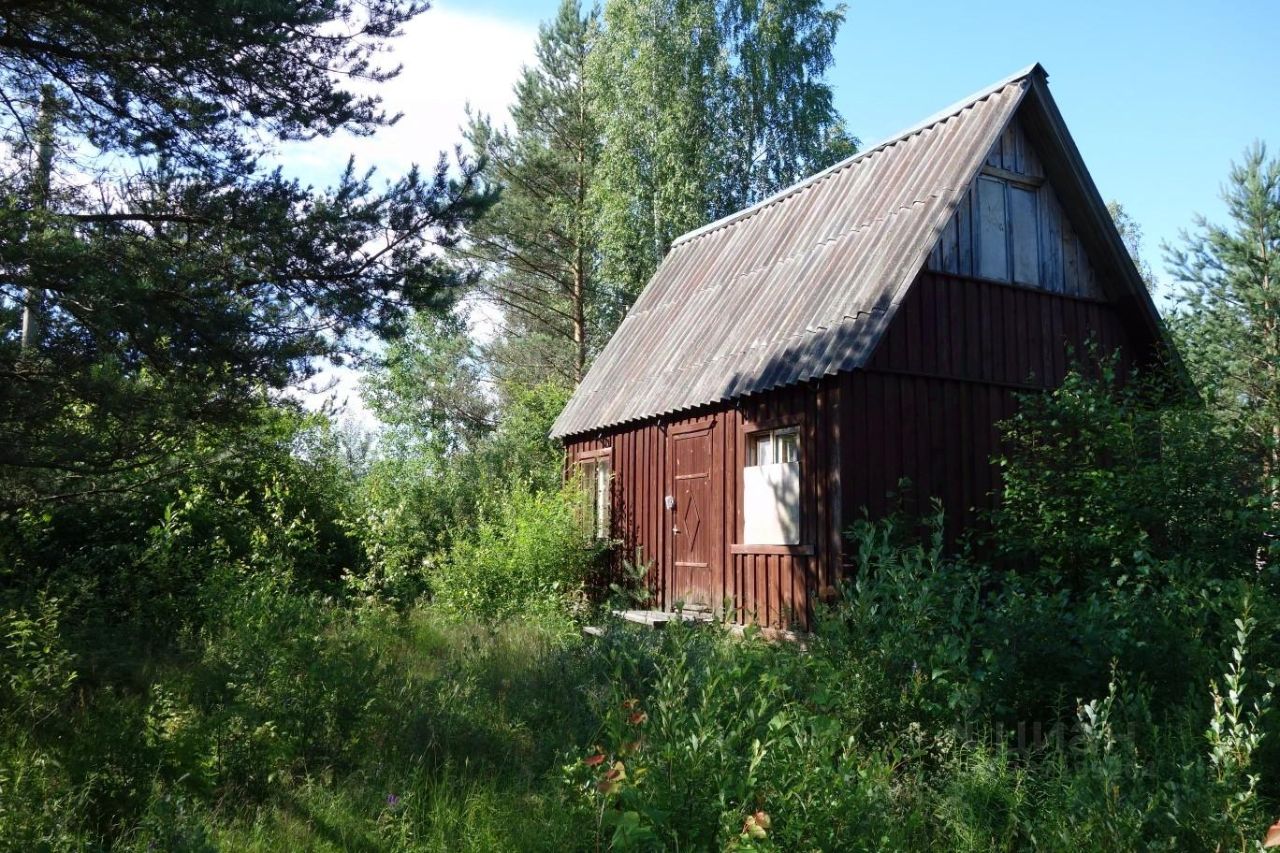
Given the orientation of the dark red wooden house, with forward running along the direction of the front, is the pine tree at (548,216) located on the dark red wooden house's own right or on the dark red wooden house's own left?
on the dark red wooden house's own right

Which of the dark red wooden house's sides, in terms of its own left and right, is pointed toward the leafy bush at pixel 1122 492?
left

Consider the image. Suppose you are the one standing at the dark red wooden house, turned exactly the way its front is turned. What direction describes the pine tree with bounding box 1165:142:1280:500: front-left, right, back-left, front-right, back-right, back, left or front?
back

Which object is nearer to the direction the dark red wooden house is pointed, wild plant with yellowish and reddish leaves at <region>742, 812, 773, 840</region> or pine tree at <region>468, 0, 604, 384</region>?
the wild plant with yellowish and reddish leaves

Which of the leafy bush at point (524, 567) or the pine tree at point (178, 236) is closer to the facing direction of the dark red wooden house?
the pine tree

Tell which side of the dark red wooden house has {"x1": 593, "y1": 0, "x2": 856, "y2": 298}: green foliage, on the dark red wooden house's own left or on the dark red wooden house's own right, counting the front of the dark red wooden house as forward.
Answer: on the dark red wooden house's own right

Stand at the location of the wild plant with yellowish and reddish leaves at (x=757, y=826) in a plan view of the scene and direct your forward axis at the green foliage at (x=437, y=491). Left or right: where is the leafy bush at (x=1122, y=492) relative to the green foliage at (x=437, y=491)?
right

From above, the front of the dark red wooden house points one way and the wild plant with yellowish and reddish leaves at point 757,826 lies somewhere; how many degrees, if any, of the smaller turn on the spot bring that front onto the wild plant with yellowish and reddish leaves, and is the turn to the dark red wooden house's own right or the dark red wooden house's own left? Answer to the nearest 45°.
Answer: approximately 45° to the dark red wooden house's own left

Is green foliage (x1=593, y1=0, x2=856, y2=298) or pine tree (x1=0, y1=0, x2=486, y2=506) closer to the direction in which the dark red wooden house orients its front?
the pine tree

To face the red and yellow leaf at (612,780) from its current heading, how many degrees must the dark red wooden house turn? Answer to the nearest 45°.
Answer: approximately 45° to its left

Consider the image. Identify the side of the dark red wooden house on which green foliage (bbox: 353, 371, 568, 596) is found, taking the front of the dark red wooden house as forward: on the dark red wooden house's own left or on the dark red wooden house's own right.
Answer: on the dark red wooden house's own right

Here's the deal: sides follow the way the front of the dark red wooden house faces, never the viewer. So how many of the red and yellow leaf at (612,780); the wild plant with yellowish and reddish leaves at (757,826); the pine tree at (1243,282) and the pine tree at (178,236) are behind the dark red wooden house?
1

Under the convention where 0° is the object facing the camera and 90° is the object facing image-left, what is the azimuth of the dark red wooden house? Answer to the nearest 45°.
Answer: approximately 45°
